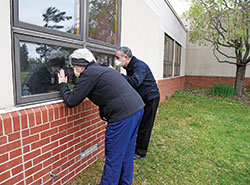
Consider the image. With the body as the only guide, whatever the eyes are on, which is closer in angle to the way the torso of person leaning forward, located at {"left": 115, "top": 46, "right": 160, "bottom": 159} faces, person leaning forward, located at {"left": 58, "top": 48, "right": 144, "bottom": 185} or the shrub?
the person leaning forward

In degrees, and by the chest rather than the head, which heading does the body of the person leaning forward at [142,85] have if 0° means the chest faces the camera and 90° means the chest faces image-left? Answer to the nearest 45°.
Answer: approximately 90°

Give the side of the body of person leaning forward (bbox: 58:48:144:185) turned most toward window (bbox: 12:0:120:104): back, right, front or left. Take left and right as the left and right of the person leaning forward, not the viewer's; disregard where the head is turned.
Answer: front

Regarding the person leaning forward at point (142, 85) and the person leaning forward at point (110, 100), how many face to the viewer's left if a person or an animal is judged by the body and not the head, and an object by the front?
2

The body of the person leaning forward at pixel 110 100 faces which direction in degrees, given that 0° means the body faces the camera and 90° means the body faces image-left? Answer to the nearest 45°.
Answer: approximately 90°

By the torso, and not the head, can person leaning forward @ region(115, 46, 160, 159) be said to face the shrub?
no

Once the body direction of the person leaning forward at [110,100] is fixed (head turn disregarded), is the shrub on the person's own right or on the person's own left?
on the person's own right

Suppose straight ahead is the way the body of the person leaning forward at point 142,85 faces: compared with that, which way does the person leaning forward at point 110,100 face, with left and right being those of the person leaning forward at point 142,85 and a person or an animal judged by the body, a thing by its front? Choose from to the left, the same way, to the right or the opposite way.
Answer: the same way
